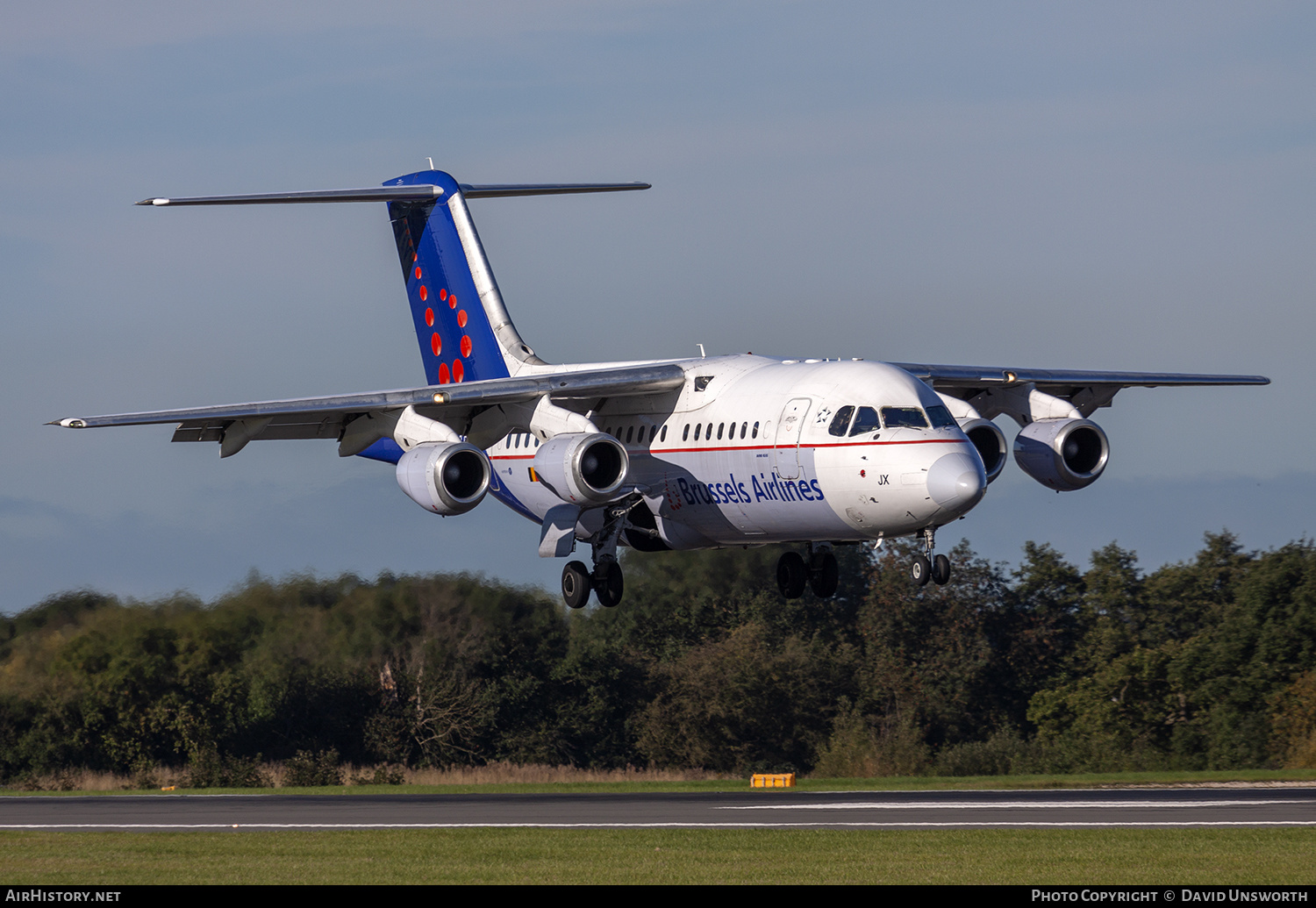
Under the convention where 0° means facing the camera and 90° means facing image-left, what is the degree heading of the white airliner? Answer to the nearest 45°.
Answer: approximately 315°
